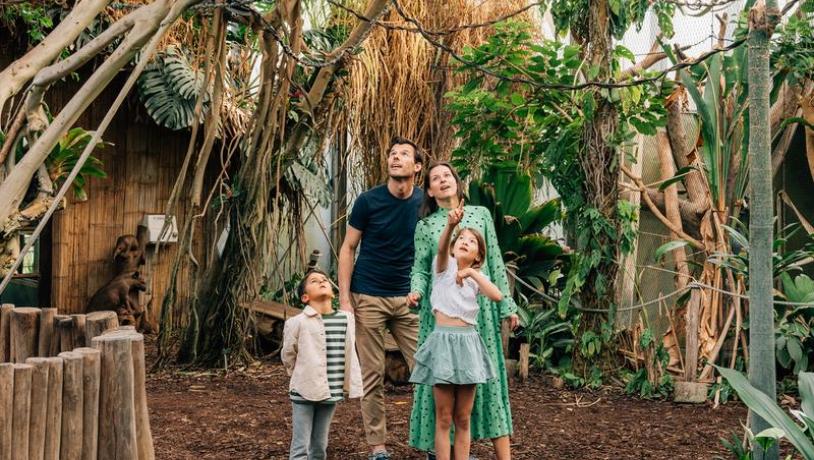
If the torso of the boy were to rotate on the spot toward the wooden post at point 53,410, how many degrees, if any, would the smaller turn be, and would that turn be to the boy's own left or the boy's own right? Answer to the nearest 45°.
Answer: approximately 90° to the boy's own right

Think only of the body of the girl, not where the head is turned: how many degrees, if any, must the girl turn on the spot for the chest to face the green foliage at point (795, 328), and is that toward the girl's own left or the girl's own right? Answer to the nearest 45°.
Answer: approximately 135° to the girl's own left

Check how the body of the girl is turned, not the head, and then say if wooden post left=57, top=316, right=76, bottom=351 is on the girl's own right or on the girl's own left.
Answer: on the girl's own right

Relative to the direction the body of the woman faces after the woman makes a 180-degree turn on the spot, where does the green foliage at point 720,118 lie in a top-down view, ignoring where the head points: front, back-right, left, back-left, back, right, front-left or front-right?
front-right

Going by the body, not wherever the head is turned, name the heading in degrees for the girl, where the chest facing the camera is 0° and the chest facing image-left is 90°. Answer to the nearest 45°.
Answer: approximately 0°

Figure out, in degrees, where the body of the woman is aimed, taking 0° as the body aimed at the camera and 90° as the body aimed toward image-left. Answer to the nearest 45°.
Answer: approximately 0°

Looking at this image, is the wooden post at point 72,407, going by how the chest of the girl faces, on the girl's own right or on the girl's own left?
on the girl's own right

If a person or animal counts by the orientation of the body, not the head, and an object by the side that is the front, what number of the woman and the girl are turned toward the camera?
2

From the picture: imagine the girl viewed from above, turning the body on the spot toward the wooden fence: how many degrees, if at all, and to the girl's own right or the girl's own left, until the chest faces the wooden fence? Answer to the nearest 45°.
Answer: approximately 45° to the girl's own right

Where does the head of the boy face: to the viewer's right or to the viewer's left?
to the viewer's right

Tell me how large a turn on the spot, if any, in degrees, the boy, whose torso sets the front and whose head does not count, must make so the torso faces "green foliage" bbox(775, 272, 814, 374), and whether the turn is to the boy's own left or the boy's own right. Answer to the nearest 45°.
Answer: approximately 90° to the boy's own left

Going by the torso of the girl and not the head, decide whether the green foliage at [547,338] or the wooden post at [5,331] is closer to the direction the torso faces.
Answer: the wooden post
